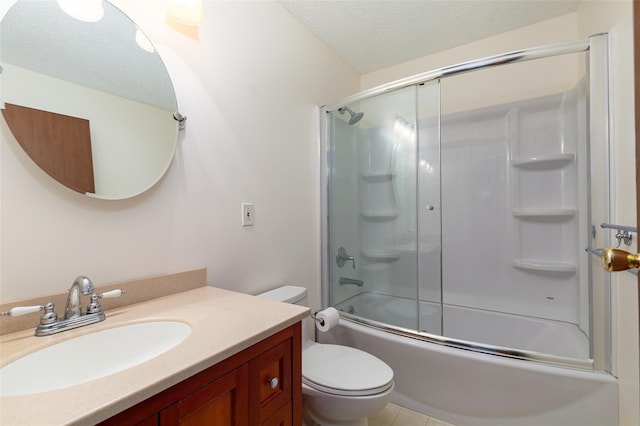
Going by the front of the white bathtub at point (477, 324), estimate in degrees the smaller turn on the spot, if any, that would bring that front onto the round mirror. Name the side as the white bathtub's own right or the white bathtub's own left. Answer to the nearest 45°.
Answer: approximately 45° to the white bathtub's own right

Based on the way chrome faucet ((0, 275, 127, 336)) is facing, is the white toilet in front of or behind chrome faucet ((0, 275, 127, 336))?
in front

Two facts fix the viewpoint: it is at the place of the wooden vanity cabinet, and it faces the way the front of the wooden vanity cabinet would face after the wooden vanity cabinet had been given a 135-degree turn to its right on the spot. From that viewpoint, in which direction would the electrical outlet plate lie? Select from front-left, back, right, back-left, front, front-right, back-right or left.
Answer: right

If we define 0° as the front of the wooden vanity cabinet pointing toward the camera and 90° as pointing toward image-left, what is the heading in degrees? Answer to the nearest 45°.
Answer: approximately 315°

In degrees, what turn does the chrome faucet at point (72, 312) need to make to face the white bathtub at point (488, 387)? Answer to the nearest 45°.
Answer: approximately 45° to its left

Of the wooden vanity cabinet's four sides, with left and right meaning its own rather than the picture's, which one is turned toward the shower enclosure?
left

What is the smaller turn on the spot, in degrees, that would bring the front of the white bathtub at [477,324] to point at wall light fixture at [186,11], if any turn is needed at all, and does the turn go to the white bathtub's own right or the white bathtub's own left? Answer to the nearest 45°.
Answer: approximately 45° to the white bathtub's own right

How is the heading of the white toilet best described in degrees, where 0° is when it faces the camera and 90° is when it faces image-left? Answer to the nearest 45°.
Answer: approximately 315°

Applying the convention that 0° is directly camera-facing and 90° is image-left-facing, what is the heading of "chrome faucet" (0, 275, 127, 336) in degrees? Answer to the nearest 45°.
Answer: approximately 315°
